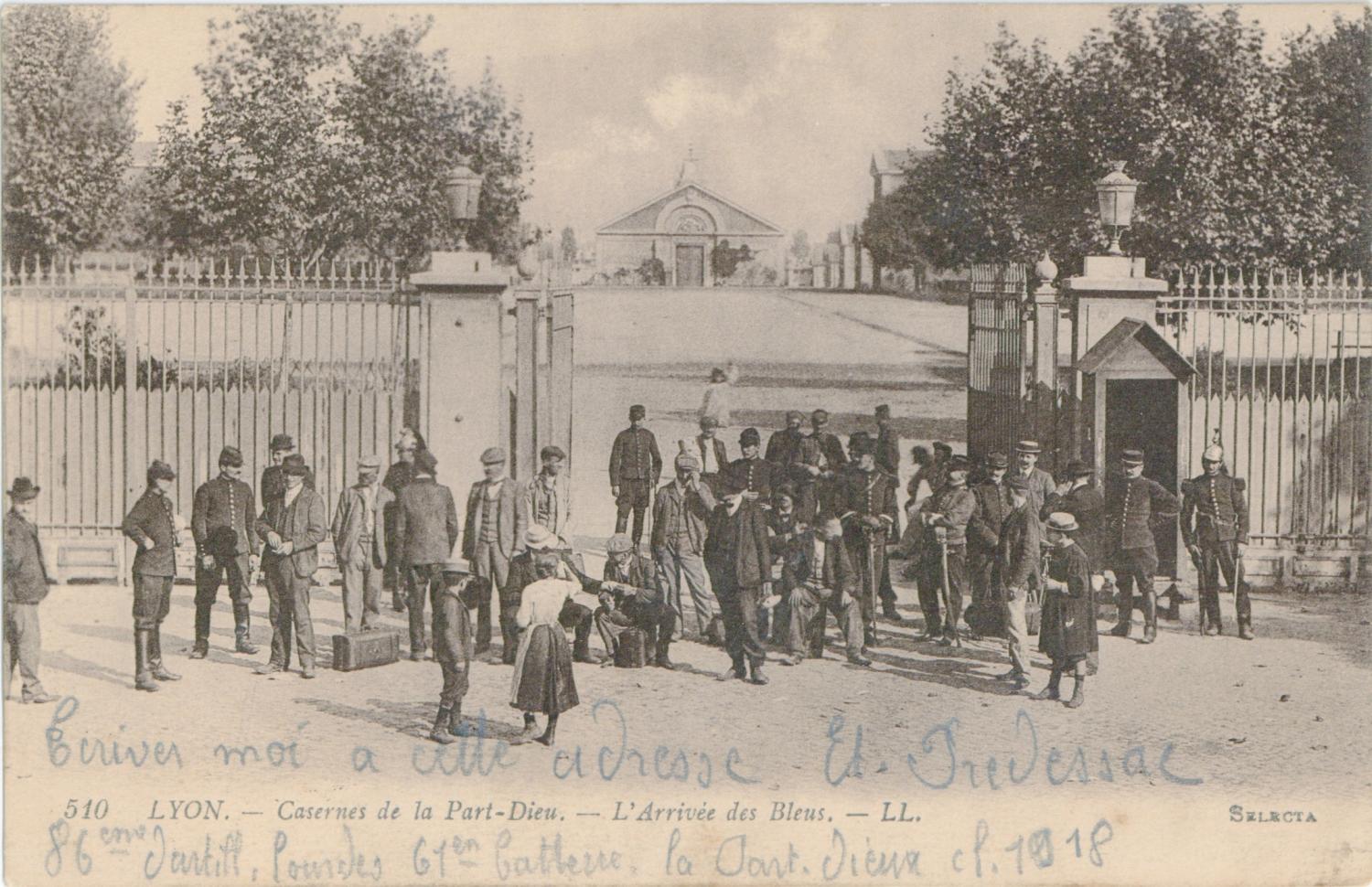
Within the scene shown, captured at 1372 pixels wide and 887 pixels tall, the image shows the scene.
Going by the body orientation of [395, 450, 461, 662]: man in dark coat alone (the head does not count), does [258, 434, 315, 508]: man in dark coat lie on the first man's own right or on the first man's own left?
on the first man's own left

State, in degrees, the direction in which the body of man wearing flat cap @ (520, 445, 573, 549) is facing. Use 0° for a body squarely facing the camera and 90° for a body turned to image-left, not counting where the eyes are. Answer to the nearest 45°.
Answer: approximately 0°

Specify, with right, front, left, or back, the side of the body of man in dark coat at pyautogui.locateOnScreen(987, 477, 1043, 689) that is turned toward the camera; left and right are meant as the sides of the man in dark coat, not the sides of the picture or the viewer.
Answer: left

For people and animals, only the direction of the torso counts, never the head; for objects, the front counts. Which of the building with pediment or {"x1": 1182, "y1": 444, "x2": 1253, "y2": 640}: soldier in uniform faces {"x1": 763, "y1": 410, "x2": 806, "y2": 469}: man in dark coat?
the building with pediment

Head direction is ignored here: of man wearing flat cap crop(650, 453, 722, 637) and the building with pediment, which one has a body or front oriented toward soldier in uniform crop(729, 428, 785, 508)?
the building with pediment

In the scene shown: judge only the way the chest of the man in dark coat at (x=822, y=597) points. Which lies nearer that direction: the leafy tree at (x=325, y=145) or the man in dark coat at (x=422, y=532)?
the man in dark coat

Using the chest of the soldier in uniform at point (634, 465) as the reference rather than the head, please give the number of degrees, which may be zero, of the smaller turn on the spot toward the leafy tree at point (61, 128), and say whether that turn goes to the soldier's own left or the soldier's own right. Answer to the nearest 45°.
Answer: approximately 135° to the soldier's own right

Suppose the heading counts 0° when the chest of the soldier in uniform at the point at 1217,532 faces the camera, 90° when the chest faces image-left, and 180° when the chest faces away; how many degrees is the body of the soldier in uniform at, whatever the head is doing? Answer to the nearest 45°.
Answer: approximately 0°
